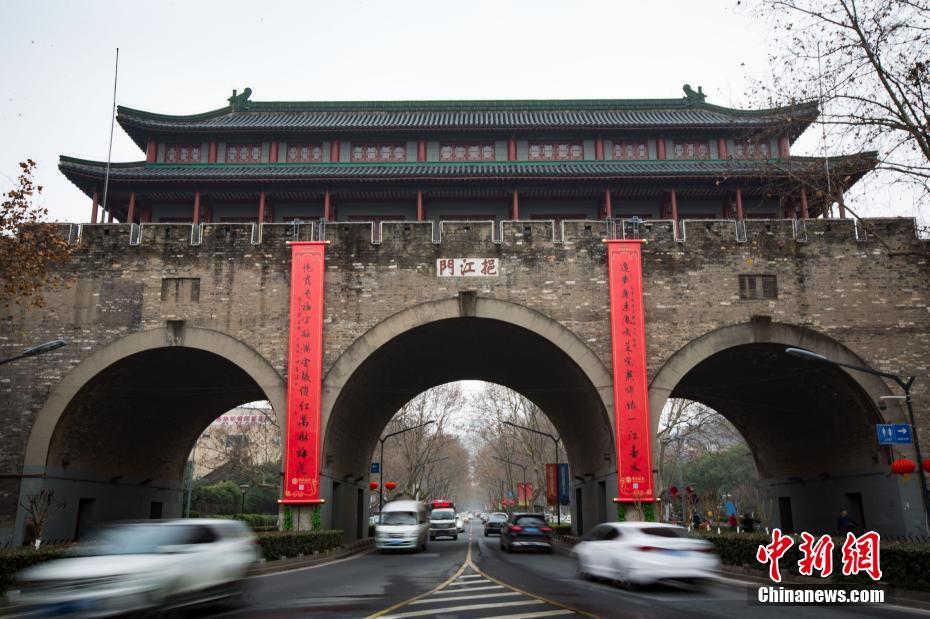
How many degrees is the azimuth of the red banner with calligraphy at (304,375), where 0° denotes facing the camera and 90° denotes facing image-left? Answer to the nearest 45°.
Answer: approximately 0°

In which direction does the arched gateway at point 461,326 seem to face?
toward the camera

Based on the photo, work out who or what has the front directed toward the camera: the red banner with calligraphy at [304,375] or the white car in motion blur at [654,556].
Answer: the red banner with calligraphy

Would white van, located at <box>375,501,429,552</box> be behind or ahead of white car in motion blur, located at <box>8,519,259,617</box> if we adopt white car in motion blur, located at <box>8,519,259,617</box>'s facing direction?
behind

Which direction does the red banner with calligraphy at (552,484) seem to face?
toward the camera

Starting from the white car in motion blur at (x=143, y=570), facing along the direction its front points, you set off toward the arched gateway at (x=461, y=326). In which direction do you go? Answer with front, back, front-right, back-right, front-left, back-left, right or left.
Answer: back

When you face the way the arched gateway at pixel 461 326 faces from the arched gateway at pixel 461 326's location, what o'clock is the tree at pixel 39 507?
The tree is roughly at 3 o'clock from the arched gateway.

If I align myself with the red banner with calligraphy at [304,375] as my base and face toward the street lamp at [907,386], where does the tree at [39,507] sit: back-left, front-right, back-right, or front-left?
back-right

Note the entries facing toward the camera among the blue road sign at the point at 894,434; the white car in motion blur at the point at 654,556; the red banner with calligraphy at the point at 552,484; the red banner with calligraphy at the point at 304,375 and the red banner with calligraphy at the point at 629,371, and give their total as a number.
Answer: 4

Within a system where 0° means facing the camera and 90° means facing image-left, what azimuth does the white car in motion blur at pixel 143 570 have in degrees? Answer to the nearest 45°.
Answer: approximately 45°

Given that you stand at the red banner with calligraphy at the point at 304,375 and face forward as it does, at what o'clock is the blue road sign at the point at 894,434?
The blue road sign is roughly at 10 o'clock from the red banner with calligraphy.

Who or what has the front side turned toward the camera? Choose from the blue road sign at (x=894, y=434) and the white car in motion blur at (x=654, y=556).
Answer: the blue road sign

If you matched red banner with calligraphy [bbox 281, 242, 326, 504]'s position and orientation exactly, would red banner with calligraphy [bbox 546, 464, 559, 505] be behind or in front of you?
behind

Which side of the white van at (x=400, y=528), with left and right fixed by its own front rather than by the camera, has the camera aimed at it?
front

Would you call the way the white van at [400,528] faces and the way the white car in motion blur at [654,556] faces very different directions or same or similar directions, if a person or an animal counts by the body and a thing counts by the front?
very different directions

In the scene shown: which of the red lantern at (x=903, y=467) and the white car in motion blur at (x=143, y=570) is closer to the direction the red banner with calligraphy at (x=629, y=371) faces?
the white car in motion blur
